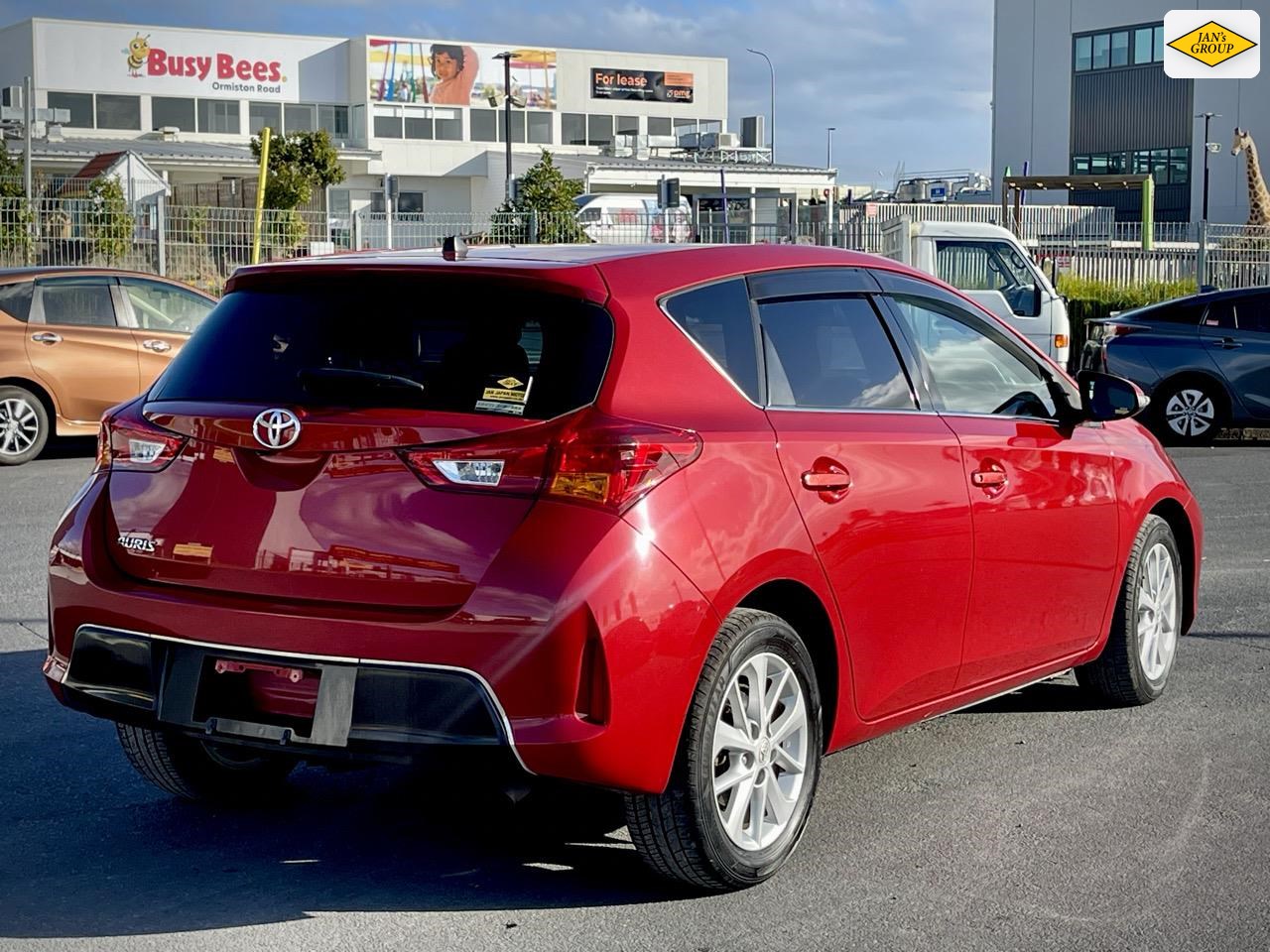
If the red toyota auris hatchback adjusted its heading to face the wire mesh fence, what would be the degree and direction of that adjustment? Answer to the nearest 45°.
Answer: approximately 45° to its left

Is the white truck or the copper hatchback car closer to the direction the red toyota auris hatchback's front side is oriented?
the white truck

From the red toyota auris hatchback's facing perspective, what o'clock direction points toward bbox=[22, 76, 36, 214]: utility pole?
The utility pole is roughly at 10 o'clock from the red toyota auris hatchback.

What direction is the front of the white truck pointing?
to the viewer's right

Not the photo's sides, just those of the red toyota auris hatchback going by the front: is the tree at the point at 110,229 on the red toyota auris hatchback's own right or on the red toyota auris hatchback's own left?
on the red toyota auris hatchback's own left

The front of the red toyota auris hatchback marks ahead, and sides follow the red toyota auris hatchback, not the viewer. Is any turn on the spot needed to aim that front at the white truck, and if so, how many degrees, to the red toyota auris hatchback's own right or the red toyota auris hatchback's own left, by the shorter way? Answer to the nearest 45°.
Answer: approximately 45° to the red toyota auris hatchback's own left

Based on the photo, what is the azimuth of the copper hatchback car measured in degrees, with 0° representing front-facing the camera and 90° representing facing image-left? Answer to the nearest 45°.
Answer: approximately 270°

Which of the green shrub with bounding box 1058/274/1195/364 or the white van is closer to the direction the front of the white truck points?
the green shrub

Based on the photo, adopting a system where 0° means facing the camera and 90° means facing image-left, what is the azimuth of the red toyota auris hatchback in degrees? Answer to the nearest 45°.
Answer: approximately 225°
